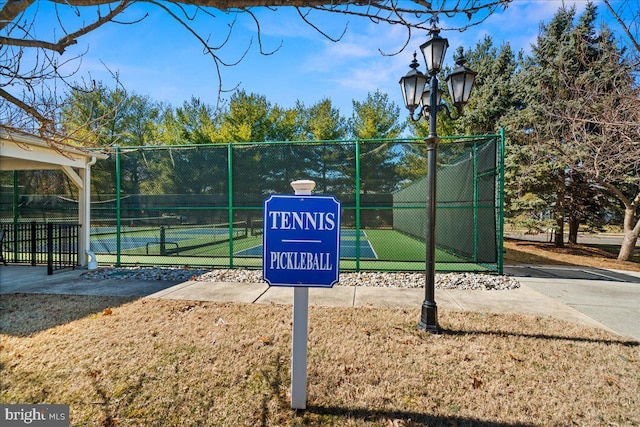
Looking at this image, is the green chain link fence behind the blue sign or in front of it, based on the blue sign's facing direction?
behind

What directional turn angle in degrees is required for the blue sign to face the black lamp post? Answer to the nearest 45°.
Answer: approximately 135° to its left

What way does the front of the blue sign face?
toward the camera

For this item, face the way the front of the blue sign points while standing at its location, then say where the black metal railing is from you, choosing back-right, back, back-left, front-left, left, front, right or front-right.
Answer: back-right
